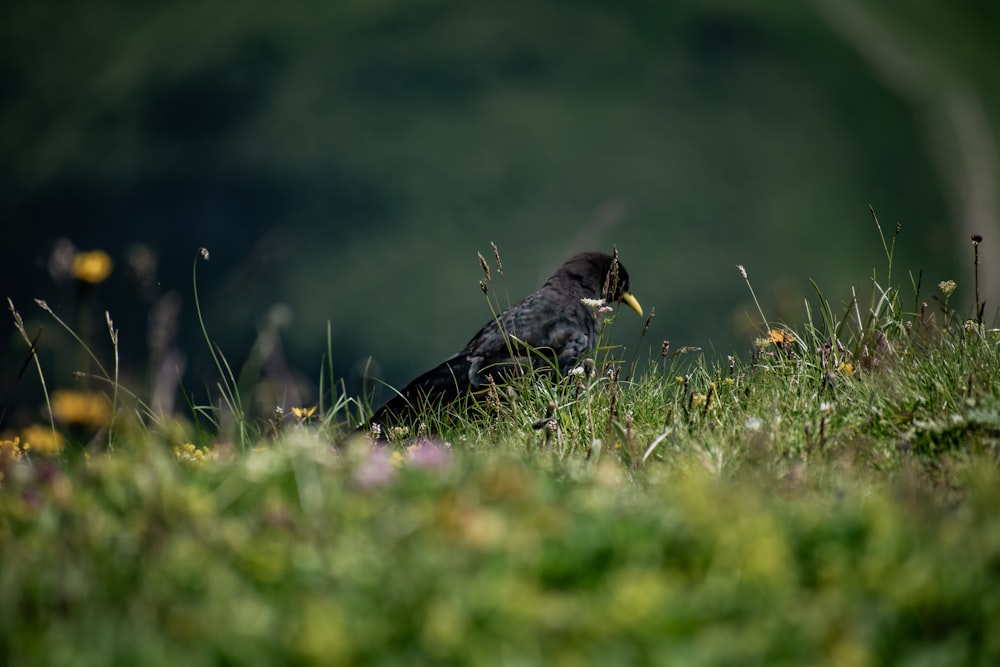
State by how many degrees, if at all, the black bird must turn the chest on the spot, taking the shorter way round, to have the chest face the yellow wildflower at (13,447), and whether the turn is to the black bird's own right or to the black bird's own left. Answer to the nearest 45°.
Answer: approximately 135° to the black bird's own right

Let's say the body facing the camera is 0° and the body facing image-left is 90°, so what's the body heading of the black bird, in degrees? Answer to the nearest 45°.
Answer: approximately 270°
